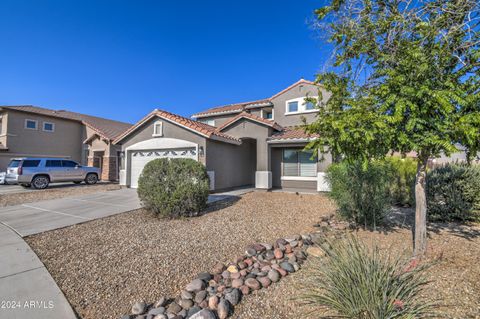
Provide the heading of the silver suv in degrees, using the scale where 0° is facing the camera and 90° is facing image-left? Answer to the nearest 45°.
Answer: approximately 225°

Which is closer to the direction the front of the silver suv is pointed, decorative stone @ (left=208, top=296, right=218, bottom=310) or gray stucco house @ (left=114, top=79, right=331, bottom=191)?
the gray stucco house

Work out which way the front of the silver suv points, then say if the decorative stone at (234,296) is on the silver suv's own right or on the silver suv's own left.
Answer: on the silver suv's own right
